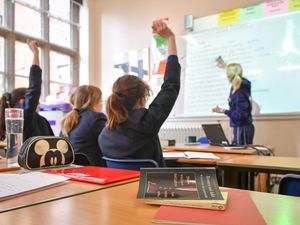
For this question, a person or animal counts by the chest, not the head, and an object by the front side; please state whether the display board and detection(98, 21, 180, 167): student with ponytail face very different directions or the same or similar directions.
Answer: very different directions

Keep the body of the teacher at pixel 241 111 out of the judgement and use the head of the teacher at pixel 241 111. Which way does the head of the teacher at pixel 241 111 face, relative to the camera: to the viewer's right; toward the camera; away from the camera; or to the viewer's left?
to the viewer's left

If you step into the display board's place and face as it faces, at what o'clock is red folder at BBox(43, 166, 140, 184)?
The red folder is roughly at 11 o'clock from the display board.

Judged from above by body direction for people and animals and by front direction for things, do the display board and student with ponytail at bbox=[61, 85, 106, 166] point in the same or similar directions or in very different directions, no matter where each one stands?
very different directions

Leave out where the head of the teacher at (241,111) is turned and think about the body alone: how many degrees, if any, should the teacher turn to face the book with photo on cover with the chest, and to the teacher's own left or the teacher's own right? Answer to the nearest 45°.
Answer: approximately 90° to the teacher's own left

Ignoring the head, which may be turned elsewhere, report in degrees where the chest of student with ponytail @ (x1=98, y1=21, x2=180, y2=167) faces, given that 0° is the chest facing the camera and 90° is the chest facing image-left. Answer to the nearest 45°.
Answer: approximately 225°

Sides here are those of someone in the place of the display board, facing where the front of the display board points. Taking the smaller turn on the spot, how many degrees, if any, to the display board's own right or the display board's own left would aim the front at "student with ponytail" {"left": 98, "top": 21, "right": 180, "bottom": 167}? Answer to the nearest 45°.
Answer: approximately 45° to the display board's own left

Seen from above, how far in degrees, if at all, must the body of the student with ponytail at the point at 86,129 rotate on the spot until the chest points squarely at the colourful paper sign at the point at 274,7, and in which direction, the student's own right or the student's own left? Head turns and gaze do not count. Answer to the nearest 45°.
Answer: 0° — they already face it

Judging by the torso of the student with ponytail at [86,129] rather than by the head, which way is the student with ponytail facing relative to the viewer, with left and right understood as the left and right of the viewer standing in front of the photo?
facing away from the viewer and to the right of the viewer

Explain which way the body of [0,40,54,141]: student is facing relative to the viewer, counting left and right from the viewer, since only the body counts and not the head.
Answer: facing away from the viewer and to the right of the viewer

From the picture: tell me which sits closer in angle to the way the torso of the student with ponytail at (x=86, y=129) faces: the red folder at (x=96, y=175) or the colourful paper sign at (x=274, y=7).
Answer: the colourful paper sign

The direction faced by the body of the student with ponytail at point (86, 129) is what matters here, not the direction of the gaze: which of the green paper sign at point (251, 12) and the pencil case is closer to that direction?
the green paper sign
